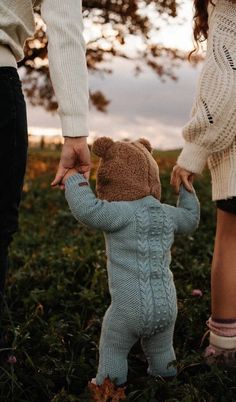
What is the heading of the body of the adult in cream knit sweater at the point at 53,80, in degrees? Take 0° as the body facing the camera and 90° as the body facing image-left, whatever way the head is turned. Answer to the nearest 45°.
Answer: approximately 180°

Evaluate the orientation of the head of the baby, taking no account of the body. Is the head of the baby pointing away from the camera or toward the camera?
away from the camera

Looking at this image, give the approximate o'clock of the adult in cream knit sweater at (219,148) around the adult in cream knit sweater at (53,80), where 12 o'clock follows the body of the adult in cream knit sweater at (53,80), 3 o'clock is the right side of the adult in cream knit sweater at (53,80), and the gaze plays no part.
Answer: the adult in cream knit sweater at (219,148) is roughly at 2 o'clock from the adult in cream knit sweater at (53,80).
